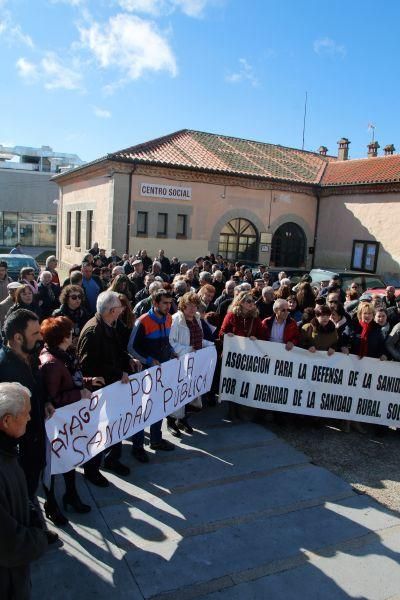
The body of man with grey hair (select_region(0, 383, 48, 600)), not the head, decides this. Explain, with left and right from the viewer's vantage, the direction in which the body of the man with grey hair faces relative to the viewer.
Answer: facing to the right of the viewer

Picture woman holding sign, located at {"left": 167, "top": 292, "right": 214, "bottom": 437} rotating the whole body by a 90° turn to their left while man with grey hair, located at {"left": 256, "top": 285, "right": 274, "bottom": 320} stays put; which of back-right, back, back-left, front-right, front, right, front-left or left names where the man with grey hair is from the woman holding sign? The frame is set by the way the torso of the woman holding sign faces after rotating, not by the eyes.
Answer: front

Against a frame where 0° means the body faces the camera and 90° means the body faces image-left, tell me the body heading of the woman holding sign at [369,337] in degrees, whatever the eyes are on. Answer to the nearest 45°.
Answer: approximately 0°

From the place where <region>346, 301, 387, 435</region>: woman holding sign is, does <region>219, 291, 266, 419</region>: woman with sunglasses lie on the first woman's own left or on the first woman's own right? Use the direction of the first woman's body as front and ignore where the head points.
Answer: on the first woman's own right

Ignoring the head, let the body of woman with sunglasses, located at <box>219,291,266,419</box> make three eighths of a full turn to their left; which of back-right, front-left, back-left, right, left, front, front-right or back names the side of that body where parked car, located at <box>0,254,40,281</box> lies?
left

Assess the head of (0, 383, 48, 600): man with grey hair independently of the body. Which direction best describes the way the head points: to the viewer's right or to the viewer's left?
to the viewer's right

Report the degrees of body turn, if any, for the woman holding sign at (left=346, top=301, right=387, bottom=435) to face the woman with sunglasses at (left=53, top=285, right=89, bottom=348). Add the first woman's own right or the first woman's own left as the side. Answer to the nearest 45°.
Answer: approximately 45° to the first woman's own right

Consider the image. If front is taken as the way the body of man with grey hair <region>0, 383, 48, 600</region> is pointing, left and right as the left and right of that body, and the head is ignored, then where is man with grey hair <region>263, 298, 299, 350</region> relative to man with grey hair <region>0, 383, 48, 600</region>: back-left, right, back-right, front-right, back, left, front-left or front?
front-left

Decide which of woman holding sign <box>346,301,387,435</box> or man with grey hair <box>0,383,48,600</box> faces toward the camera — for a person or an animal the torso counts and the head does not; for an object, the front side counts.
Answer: the woman holding sign

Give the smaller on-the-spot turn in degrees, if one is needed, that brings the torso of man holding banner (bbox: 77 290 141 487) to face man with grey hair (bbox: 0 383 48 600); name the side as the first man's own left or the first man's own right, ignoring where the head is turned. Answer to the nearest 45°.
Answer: approximately 45° to the first man's own right

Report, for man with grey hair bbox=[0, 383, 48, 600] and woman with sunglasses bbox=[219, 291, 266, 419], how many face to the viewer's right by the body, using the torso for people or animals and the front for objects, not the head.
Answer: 1

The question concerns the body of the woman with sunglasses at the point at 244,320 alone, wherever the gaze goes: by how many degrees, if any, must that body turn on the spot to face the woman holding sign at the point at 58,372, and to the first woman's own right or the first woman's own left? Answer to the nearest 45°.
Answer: approximately 45° to the first woman's own right

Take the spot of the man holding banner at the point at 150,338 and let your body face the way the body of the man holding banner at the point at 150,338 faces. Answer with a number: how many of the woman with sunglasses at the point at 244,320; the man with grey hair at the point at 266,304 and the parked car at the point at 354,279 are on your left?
3
